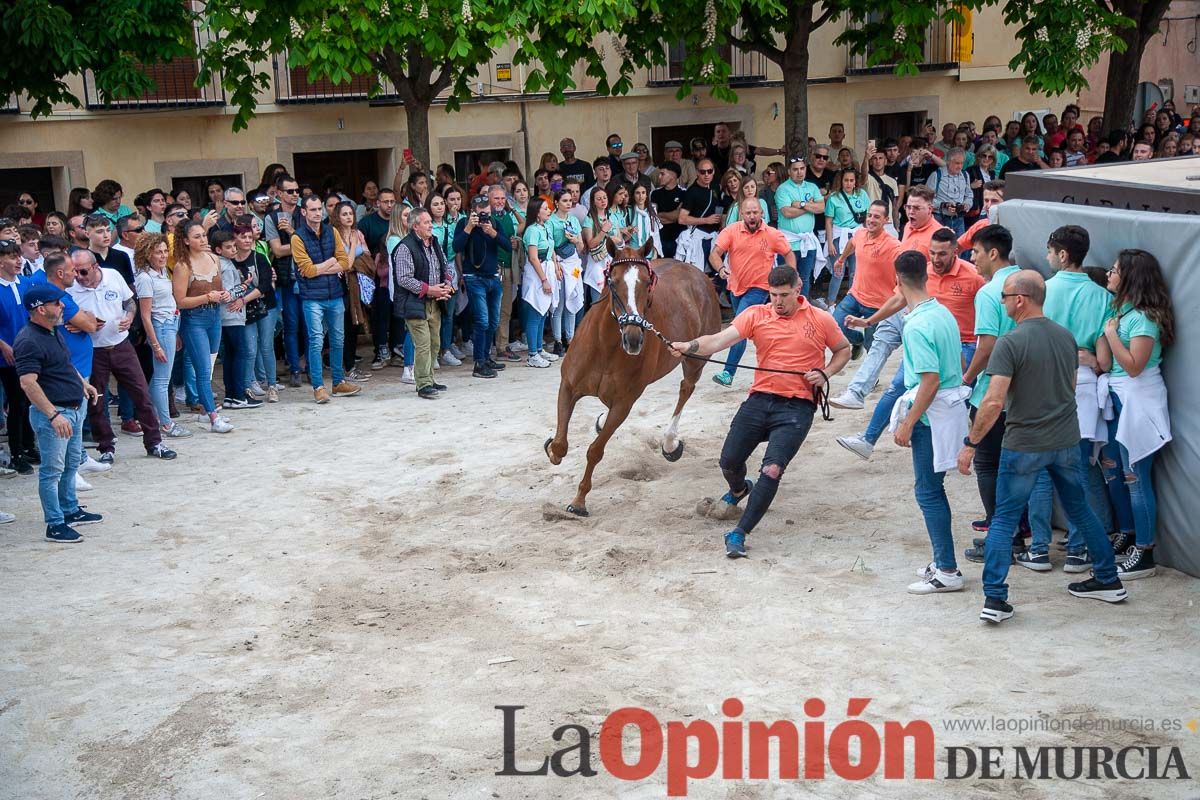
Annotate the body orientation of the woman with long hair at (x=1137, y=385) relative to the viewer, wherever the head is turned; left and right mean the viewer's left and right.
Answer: facing to the left of the viewer

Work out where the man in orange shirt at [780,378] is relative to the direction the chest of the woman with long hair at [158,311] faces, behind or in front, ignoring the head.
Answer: in front

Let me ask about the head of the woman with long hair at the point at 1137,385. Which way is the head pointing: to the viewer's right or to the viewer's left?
to the viewer's left

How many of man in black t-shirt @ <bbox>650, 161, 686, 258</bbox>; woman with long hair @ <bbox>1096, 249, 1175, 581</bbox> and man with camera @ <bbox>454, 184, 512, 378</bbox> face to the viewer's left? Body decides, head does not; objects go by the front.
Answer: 1

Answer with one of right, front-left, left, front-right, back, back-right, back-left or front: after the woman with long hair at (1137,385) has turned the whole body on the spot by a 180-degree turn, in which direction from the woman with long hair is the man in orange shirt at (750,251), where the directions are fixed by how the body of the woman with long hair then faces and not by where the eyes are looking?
back-left

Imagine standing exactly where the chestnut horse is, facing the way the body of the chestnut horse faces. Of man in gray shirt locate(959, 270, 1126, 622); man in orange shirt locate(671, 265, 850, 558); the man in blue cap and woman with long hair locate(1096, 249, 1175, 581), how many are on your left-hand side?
3

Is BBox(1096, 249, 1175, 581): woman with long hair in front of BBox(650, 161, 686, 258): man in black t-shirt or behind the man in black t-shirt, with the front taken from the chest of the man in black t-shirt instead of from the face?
in front

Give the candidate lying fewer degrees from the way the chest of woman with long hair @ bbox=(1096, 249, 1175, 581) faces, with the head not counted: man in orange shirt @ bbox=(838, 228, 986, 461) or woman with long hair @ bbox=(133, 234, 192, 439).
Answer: the woman with long hair

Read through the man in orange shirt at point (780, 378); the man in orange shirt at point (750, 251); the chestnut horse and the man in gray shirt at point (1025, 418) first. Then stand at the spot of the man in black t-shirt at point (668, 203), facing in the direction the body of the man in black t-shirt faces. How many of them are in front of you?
4

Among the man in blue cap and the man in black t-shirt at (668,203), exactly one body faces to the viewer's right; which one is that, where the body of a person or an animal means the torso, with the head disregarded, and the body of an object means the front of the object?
the man in blue cap

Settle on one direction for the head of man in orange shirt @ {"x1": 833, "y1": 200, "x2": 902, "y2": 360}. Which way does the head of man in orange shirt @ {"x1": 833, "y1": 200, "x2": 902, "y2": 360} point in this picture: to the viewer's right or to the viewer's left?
to the viewer's left

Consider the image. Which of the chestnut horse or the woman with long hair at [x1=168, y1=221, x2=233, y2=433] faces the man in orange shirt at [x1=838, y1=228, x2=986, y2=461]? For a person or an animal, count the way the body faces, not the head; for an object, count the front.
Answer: the woman with long hair

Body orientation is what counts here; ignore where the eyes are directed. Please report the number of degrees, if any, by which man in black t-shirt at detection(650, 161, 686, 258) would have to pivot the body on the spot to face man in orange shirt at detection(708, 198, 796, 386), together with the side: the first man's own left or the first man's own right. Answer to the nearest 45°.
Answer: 0° — they already face them

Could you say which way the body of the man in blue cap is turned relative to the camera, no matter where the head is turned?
to the viewer's right
